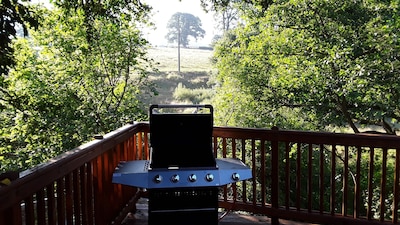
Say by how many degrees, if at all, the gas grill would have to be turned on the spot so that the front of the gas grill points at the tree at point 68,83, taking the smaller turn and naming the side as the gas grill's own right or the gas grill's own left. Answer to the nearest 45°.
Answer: approximately 135° to the gas grill's own right

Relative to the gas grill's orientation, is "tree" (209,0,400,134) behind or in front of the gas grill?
behind

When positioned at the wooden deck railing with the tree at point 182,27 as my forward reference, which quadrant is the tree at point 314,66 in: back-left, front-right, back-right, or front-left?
front-right

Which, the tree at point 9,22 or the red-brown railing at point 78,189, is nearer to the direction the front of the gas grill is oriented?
the red-brown railing

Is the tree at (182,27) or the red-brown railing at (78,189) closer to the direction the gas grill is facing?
the red-brown railing

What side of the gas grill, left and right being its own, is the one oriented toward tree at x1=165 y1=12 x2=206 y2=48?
back

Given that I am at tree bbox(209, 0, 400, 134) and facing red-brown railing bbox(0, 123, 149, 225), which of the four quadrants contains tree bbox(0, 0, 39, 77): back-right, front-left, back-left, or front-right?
front-right

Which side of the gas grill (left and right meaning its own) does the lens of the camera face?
front

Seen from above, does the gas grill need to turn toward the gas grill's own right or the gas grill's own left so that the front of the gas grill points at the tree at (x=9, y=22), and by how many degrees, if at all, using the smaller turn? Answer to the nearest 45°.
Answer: approximately 135° to the gas grill's own right

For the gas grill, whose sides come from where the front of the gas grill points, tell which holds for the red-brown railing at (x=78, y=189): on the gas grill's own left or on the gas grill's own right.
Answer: on the gas grill's own right

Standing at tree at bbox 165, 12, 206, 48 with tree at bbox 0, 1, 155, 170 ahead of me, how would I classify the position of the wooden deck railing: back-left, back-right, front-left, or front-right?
front-left
